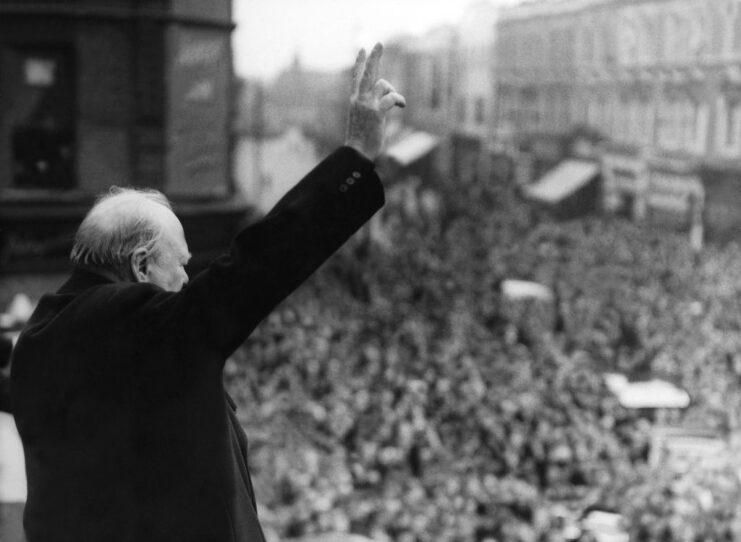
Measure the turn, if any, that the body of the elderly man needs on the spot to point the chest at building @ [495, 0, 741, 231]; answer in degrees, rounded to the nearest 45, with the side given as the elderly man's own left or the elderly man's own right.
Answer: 0° — they already face it

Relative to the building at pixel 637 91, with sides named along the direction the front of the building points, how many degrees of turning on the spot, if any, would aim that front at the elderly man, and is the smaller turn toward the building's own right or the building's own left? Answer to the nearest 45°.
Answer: approximately 45° to the building's own left

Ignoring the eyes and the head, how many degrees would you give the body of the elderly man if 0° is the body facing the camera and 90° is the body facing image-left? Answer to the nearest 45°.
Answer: approximately 225°

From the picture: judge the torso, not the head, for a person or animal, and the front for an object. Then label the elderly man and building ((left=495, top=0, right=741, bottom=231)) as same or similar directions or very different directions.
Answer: very different directions

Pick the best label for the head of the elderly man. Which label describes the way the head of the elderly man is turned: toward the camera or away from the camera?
away from the camera

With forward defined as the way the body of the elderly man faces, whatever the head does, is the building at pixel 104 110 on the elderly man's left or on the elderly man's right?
on the elderly man's left

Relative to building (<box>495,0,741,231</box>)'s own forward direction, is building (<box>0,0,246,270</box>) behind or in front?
in front

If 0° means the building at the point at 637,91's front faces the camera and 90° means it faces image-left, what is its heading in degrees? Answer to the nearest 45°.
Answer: approximately 45°
